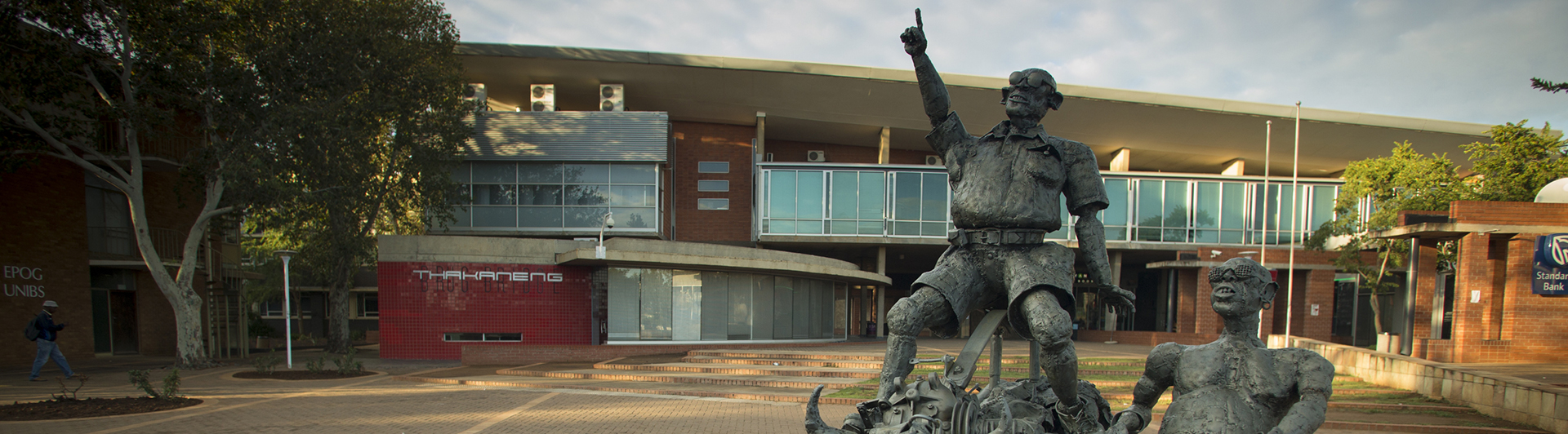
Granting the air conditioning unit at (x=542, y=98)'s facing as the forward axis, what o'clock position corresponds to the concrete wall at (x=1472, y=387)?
The concrete wall is roughly at 11 o'clock from the air conditioning unit.

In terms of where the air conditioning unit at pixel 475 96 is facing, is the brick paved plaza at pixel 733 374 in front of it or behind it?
in front

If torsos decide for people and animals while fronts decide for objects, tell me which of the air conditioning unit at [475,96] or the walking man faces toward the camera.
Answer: the air conditioning unit

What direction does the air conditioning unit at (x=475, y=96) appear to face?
toward the camera

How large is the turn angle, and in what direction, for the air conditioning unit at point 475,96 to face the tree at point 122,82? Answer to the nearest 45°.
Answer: approximately 45° to its right

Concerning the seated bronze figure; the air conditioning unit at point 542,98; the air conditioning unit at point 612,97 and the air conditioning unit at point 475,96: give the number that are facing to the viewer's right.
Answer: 0

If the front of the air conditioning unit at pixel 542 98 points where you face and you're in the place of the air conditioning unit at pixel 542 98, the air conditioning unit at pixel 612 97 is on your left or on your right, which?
on your left

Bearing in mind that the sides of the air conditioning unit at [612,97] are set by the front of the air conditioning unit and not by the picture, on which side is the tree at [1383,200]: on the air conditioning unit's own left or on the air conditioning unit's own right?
on the air conditioning unit's own left

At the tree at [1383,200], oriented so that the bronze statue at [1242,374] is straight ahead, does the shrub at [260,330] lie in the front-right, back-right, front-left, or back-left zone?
front-right

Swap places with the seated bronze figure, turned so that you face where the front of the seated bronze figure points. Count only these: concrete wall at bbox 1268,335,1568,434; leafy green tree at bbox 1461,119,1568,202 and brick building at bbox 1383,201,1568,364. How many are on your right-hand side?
0

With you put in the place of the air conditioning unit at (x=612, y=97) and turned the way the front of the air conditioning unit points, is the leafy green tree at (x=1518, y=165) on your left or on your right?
on your left

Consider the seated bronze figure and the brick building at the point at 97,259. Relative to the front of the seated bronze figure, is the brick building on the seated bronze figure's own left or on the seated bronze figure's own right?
on the seated bronze figure's own right

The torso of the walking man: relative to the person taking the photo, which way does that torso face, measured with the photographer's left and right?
facing to the right of the viewer

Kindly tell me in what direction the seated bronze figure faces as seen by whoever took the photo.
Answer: facing the viewer

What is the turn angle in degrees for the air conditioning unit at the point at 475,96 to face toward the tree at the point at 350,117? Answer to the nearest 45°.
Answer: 0° — it already faces it

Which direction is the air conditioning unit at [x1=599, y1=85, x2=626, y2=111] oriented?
toward the camera

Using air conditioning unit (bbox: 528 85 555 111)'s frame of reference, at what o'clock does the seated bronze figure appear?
The seated bronze figure is roughly at 12 o'clock from the air conditioning unit.
